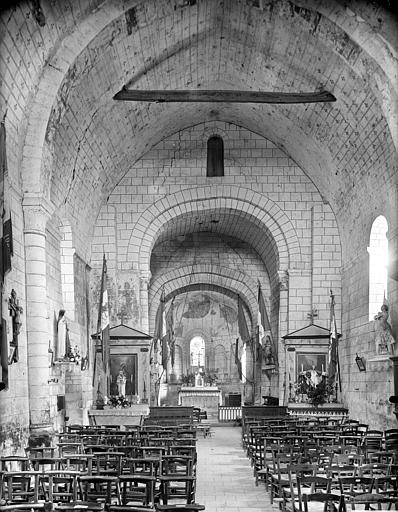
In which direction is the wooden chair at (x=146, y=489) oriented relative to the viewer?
away from the camera

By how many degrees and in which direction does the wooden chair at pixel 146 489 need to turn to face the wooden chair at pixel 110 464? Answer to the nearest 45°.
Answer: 0° — it already faces it

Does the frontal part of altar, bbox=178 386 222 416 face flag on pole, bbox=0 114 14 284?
yes

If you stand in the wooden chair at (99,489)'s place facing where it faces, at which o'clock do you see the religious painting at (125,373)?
The religious painting is roughly at 12 o'clock from the wooden chair.

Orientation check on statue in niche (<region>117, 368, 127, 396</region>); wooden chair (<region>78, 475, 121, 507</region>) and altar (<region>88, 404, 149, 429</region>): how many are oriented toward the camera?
2

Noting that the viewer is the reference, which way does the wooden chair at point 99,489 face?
facing away from the viewer

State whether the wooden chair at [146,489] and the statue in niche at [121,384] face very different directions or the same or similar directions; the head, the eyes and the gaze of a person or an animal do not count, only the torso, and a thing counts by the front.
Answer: very different directions

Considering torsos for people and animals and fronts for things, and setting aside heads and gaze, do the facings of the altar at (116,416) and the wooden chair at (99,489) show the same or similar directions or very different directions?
very different directions
